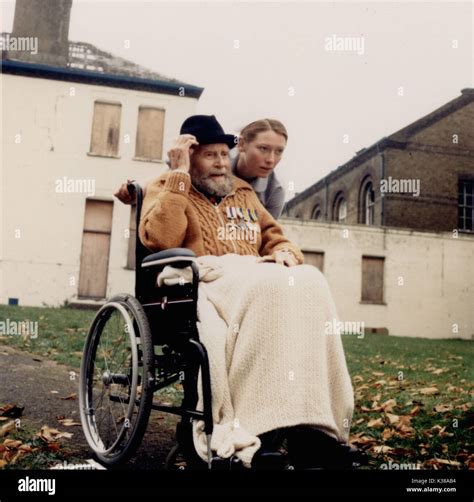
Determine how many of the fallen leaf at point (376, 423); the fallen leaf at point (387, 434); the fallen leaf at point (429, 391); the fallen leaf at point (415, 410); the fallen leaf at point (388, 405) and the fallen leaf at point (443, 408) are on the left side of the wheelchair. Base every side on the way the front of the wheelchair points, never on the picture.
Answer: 6

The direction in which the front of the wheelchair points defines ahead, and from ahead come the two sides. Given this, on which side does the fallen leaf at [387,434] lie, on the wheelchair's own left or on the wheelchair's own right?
on the wheelchair's own left

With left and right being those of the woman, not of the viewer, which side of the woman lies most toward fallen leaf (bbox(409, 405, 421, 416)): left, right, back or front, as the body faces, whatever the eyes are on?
left

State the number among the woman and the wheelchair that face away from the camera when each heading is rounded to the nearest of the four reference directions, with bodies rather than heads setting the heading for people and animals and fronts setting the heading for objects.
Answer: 0

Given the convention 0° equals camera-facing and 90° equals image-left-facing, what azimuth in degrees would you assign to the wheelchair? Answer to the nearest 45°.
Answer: approximately 315°

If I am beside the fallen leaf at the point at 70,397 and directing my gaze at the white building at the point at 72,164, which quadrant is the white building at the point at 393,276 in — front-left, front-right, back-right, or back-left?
front-right

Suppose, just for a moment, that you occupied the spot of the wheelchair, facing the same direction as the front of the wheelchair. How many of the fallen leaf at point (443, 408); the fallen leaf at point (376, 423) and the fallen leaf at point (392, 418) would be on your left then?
3

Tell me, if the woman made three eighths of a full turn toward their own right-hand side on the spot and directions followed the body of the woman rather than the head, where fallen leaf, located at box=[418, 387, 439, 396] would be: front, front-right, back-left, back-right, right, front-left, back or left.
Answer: back-right

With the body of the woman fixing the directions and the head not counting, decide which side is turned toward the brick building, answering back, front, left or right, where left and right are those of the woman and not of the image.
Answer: left

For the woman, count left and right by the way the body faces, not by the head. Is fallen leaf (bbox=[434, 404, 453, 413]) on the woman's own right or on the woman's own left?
on the woman's own left

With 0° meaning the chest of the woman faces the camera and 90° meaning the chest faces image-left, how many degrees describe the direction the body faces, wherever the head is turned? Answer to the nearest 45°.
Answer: approximately 315°

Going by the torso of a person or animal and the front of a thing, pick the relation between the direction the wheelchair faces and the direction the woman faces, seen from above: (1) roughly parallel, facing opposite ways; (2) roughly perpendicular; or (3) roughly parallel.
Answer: roughly parallel
